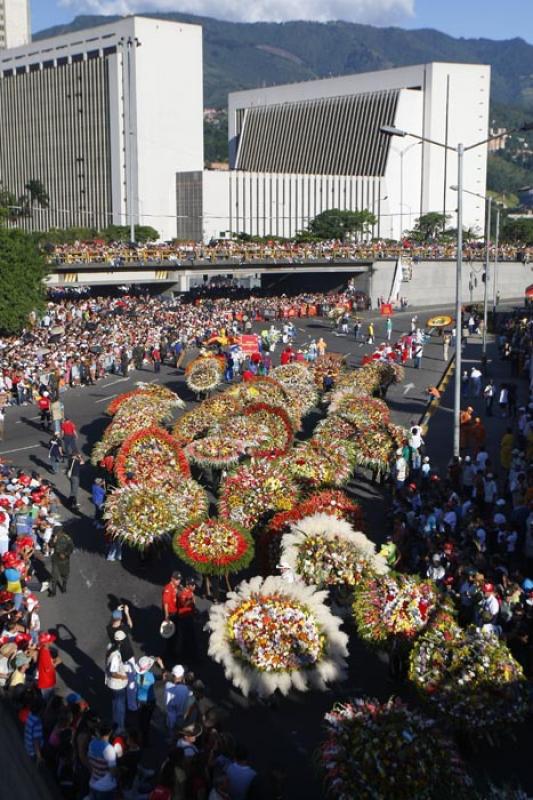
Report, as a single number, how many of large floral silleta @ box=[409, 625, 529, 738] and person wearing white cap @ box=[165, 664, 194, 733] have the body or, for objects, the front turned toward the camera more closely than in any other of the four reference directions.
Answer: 1

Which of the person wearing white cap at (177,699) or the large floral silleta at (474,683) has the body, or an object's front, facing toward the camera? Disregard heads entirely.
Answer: the large floral silleta

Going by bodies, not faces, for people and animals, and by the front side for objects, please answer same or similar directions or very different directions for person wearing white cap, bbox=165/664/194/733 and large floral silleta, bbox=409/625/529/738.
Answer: very different directions

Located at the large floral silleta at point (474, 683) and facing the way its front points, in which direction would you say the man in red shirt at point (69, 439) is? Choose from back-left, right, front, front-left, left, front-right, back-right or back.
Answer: back-right

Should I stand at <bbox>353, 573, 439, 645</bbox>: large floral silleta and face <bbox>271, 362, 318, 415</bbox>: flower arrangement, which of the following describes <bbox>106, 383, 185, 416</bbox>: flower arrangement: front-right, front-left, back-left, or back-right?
front-left

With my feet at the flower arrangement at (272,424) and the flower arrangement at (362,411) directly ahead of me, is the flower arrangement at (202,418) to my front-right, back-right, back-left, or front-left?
back-left

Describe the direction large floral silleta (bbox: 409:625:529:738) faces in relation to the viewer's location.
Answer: facing the viewer
